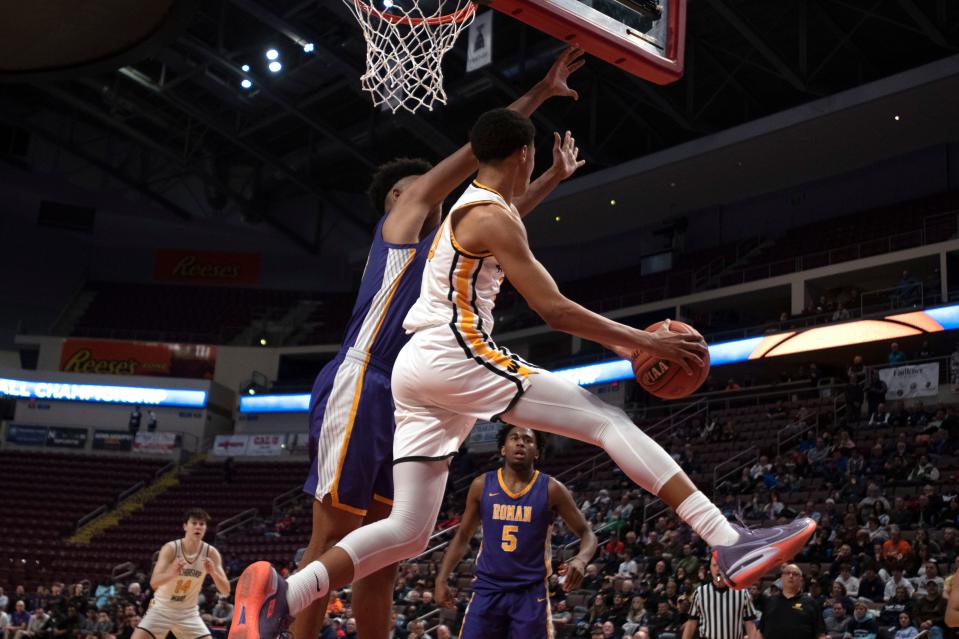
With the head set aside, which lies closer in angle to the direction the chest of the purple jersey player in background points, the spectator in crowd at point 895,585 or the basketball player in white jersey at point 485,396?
the basketball player in white jersey

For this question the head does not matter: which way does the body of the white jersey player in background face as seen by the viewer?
toward the camera

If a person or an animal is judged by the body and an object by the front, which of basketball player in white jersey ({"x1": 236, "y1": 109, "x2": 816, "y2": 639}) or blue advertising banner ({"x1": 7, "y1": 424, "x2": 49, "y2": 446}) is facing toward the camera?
the blue advertising banner

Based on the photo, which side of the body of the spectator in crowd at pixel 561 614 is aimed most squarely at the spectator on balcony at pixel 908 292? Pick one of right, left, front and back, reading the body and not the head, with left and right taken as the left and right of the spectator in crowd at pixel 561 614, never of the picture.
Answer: back

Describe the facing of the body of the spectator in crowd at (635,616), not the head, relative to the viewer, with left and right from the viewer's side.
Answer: facing the viewer and to the left of the viewer

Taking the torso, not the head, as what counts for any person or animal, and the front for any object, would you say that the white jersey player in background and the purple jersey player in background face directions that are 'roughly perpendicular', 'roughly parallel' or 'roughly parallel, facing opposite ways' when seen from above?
roughly parallel

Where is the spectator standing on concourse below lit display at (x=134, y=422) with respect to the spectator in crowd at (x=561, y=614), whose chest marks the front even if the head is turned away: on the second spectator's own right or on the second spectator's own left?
on the second spectator's own right

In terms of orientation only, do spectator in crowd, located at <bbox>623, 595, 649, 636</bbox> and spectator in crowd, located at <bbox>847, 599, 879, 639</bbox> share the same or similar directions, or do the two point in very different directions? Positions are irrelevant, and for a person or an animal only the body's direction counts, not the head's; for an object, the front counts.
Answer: same or similar directions

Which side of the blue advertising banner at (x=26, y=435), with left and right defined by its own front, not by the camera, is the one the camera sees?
front

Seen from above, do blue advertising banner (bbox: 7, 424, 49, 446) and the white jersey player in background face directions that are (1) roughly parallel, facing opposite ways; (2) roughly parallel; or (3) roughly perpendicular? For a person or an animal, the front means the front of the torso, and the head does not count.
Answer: roughly parallel

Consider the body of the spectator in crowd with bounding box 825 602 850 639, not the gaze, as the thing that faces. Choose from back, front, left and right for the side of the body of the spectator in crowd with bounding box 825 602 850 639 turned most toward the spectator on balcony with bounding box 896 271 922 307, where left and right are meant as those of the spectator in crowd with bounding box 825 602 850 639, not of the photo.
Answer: back

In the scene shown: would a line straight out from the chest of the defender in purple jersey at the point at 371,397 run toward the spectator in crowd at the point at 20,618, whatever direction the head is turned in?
no

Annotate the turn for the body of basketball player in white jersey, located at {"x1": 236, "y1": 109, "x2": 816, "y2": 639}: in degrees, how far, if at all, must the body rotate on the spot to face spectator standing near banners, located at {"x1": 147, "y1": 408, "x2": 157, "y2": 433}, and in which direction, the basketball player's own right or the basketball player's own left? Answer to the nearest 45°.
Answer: approximately 90° to the basketball player's own left

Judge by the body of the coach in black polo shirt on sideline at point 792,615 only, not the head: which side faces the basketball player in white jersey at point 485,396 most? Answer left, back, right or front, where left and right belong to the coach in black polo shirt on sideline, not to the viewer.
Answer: front

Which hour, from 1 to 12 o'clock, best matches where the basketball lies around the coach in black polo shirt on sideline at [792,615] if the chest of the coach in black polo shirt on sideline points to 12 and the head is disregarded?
The basketball is roughly at 12 o'clock from the coach in black polo shirt on sideline.

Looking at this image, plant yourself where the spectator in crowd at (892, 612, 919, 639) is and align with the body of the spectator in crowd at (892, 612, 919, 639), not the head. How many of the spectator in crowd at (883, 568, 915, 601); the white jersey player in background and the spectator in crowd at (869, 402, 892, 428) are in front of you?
1

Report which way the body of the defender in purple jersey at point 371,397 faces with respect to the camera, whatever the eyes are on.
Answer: to the viewer's right
